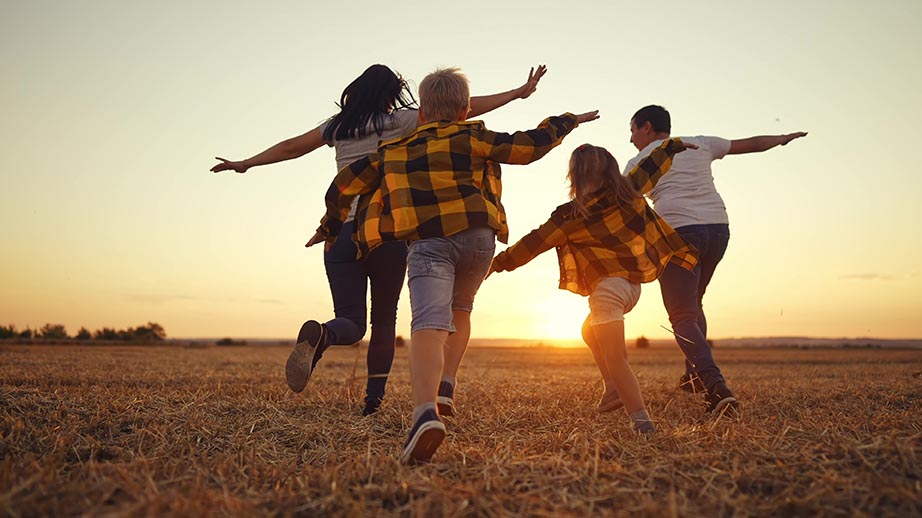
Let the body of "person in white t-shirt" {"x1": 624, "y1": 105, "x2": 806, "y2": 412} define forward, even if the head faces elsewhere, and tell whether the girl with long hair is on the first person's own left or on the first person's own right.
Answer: on the first person's own left

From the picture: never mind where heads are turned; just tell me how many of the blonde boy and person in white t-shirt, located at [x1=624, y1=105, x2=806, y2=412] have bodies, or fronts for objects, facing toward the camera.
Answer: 0

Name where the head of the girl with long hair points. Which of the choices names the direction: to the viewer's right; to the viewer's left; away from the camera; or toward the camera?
away from the camera

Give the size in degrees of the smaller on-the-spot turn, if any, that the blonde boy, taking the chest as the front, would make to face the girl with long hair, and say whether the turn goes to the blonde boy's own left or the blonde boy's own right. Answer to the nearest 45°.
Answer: approximately 45° to the blonde boy's own right

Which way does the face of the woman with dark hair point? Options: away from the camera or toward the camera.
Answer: away from the camera

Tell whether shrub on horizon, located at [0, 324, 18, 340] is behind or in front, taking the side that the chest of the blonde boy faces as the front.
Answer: in front

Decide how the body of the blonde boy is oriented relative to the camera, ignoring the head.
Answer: away from the camera

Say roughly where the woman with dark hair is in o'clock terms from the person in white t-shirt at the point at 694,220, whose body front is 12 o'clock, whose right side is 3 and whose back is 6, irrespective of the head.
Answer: The woman with dark hair is roughly at 9 o'clock from the person in white t-shirt.

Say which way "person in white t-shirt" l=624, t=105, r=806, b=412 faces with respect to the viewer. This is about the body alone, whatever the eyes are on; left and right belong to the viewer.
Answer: facing away from the viewer and to the left of the viewer
